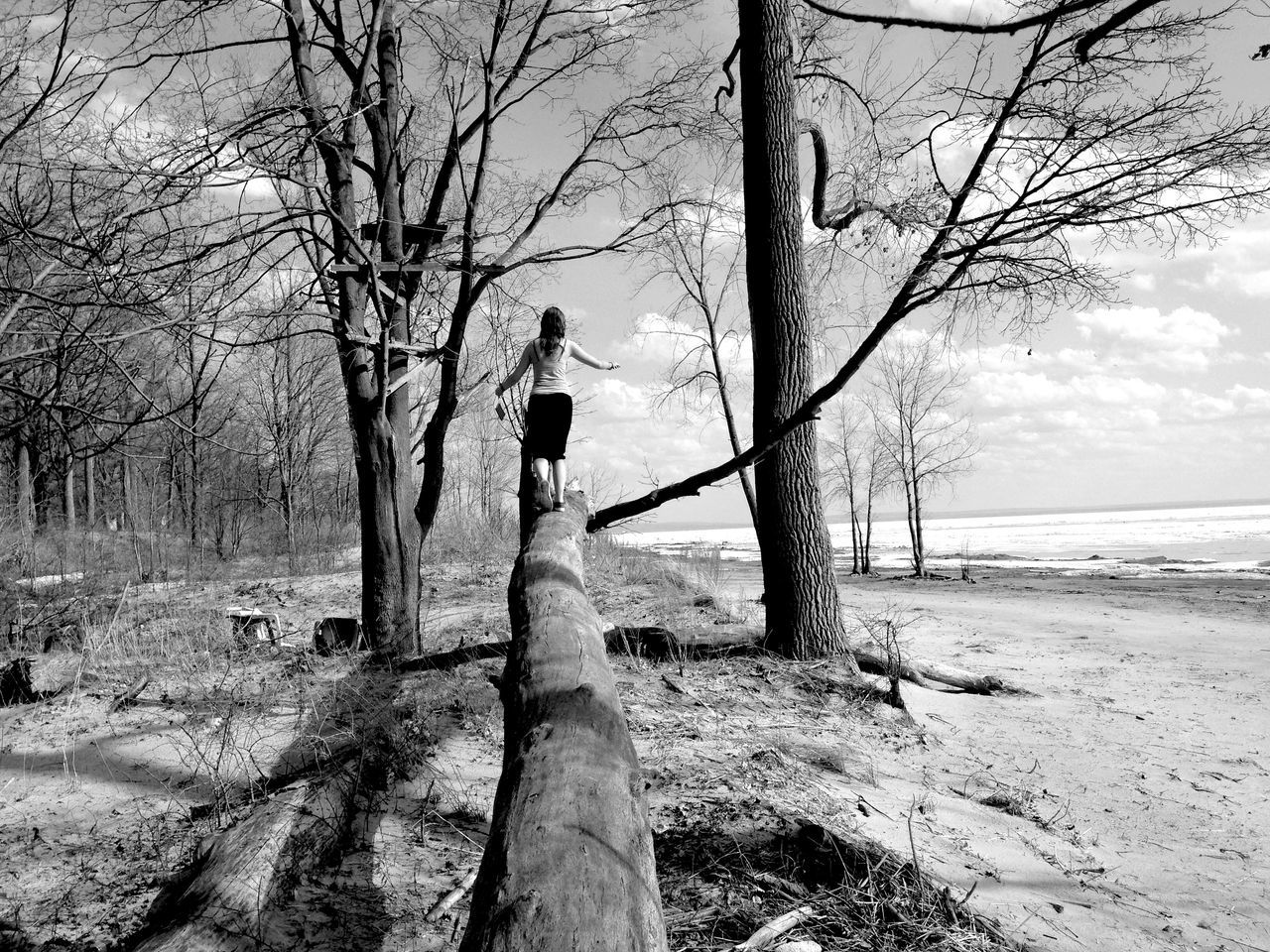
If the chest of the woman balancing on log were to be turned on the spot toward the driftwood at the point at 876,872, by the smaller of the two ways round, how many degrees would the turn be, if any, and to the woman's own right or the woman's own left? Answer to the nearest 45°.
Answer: approximately 180°

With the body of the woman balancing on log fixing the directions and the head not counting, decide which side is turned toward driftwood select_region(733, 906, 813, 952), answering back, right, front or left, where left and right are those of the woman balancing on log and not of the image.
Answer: back

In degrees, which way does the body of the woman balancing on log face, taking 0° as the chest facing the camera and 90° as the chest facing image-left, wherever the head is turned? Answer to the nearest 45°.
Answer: approximately 180°

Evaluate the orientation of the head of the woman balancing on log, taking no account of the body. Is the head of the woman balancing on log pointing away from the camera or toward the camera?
away from the camera

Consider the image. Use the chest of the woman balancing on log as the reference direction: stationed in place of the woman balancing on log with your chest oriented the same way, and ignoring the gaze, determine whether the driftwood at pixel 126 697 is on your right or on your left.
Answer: on your left
